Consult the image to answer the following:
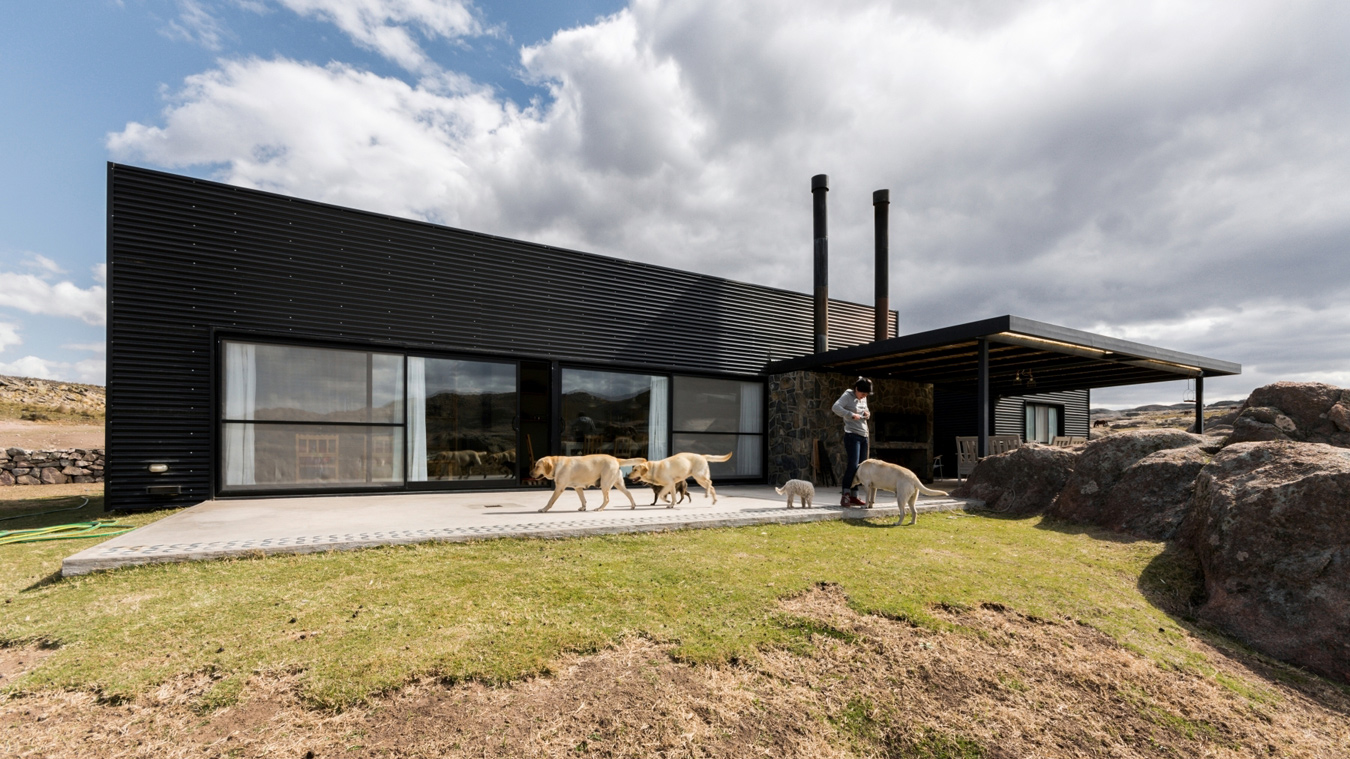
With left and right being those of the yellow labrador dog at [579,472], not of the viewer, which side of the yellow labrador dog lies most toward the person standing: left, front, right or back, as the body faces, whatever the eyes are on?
back

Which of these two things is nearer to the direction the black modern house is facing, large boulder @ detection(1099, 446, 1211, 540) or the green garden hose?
the large boulder

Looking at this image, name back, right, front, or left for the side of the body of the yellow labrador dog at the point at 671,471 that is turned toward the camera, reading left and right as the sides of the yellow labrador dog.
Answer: left

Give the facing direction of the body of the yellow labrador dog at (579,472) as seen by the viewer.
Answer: to the viewer's left

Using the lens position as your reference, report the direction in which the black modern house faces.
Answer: facing the viewer and to the right of the viewer
